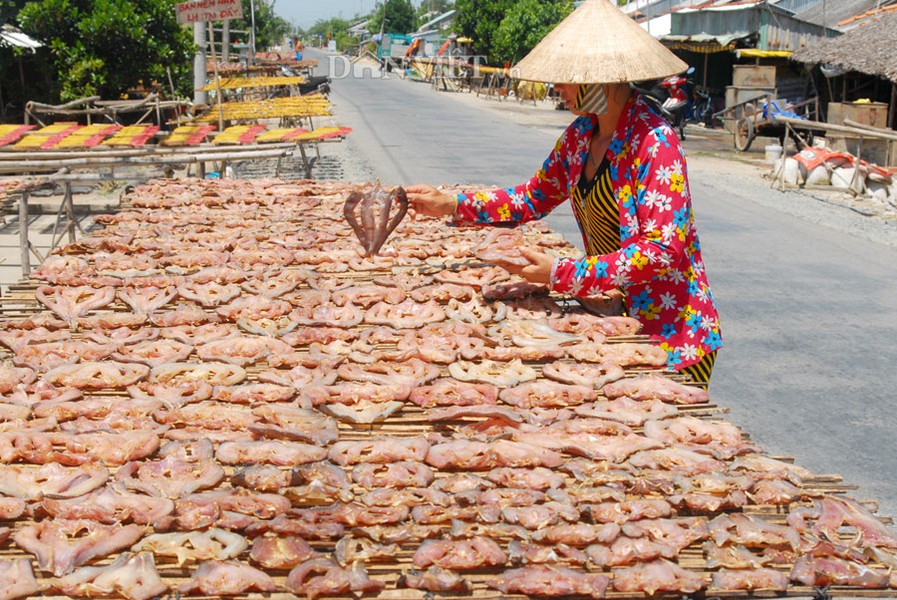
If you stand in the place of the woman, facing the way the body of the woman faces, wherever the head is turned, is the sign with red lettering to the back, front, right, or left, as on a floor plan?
right

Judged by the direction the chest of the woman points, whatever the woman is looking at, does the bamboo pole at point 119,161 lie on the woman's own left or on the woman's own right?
on the woman's own right

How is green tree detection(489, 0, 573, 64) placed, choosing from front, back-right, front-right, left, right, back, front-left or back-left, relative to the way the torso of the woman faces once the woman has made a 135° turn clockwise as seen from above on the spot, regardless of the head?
front

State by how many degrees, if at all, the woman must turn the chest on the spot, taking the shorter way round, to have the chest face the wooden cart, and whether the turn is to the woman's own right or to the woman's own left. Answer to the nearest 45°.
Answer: approximately 135° to the woman's own right

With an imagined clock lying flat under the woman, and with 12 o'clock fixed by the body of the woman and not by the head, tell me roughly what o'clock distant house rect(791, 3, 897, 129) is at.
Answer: The distant house is roughly at 5 o'clock from the woman.

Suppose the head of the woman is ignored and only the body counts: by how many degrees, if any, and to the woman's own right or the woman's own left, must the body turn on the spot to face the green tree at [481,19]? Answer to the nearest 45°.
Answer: approximately 135° to the woman's own right

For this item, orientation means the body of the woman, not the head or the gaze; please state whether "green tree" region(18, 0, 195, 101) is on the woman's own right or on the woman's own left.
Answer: on the woman's own right

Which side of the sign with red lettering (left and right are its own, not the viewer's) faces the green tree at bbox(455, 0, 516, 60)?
back

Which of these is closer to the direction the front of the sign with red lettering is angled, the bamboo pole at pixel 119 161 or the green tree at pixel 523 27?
the bamboo pole

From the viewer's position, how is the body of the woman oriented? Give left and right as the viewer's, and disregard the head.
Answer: facing the viewer and to the left of the viewer

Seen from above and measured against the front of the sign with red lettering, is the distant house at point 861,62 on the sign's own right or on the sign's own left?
on the sign's own left

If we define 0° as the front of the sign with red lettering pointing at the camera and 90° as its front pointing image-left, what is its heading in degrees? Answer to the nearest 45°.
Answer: approximately 0°

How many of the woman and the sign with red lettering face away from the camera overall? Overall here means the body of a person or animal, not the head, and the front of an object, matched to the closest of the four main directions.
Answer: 0
